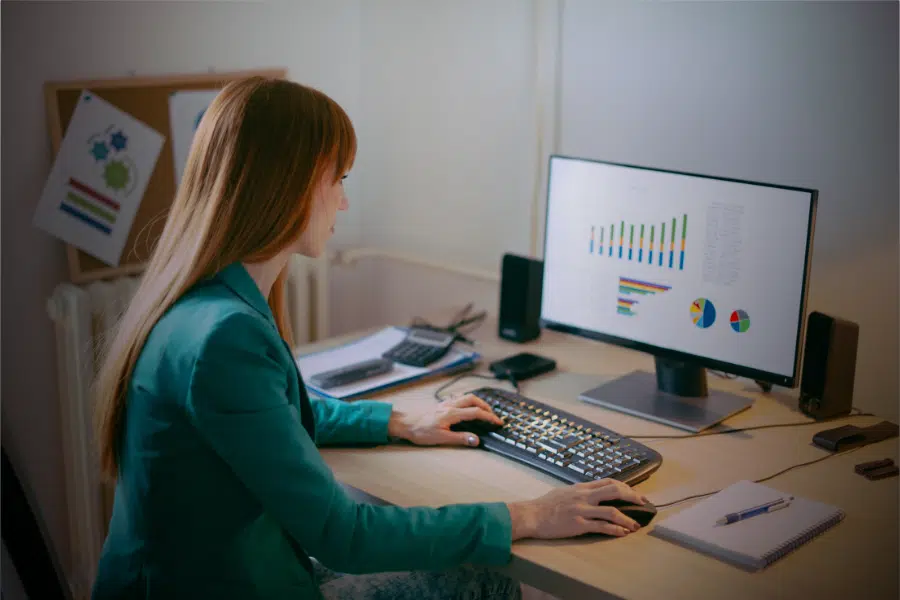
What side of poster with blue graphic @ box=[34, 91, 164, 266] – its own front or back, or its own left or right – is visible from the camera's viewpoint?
front

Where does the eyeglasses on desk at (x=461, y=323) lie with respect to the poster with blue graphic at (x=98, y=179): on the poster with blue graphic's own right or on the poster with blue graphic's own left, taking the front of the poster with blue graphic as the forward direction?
on the poster with blue graphic's own left

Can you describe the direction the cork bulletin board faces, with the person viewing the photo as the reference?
facing the viewer

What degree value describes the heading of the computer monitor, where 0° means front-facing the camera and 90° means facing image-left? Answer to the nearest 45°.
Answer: approximately 45°

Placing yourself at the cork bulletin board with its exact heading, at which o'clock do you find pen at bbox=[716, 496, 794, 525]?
The pen is roughly at 11 o'clock from the cork bulletin board.

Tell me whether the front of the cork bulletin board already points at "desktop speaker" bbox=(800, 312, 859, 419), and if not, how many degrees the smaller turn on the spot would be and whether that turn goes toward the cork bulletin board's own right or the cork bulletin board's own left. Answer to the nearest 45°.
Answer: approximately 45° to the cork bulletin board's own left

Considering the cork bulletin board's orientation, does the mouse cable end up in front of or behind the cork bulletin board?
in front

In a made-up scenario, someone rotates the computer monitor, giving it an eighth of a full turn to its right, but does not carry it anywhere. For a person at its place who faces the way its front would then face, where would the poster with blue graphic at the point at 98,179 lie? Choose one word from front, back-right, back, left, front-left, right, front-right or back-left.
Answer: front

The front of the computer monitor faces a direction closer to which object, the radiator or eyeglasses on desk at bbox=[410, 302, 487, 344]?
the radiator

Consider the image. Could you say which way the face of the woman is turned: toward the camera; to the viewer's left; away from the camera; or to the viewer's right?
to the viewer's right
